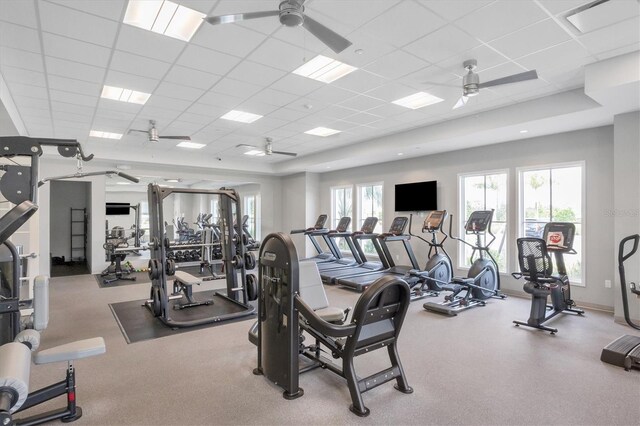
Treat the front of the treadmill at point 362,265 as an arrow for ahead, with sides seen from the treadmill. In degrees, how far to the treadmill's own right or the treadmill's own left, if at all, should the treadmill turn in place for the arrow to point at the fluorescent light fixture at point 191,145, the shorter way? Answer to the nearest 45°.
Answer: approximately 135° to the treadmill's own left

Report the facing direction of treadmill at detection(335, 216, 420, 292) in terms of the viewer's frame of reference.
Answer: facing away from the viewer and to the right of the viewer

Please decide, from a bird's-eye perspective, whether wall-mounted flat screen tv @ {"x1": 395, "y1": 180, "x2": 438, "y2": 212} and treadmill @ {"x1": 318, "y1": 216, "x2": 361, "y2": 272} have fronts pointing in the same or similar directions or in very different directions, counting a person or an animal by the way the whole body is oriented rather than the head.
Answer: very different directions

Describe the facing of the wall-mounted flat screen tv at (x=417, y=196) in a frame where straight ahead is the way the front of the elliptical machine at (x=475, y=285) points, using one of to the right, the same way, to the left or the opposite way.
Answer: the opposite way

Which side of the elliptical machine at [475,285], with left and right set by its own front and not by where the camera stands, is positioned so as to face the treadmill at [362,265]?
left

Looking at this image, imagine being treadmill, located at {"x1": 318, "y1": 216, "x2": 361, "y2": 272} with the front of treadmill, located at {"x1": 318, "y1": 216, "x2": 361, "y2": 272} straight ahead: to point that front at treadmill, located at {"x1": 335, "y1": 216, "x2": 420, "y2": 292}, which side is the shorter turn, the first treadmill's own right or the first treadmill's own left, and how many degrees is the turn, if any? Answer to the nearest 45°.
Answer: approximately 90° to the first treadmill's own right

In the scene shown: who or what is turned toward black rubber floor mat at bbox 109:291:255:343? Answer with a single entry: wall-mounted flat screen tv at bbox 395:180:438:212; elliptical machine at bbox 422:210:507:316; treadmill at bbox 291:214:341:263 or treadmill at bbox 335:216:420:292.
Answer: the wall-mounted flat screen tv

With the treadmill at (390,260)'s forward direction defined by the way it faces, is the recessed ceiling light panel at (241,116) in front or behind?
behind

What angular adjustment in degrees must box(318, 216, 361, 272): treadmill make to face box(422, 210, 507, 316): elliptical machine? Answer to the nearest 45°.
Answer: approximately 90° to its right

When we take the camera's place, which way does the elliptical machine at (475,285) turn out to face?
facing away from the viewer and to the right of the viewer

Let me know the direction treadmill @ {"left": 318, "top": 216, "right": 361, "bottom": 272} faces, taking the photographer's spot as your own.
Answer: facing away from the viewer and to the right of the viewer

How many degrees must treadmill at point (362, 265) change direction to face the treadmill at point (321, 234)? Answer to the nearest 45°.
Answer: approximately 90° to its left
